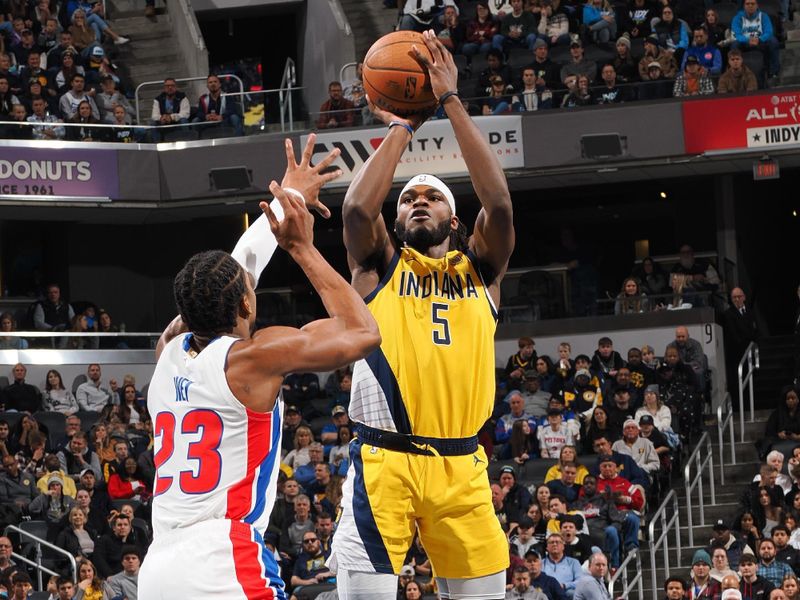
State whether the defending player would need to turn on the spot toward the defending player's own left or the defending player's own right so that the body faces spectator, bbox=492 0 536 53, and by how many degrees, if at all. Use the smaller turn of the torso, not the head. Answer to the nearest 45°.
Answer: approximately 45° to the defending player's own left

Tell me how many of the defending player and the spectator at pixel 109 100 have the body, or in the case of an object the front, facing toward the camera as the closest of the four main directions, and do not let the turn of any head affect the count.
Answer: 1

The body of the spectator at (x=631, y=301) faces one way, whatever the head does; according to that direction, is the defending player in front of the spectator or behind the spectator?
in front

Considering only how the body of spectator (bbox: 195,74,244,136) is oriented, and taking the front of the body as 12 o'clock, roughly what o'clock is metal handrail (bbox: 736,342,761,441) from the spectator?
The metal handrail is roughly at 10 o'clock from the spectator.

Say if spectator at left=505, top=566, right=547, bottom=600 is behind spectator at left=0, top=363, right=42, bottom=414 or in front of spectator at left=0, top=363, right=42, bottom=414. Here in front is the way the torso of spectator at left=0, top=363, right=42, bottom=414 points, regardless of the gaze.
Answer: in front

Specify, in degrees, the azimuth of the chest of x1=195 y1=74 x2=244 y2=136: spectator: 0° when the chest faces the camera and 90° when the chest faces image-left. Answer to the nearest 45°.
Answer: approximately 0°

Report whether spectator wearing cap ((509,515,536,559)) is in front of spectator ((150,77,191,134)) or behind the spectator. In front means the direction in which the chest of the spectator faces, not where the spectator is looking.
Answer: in front

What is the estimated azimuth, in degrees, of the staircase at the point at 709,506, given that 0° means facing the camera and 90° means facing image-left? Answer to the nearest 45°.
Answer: approximately 45°
